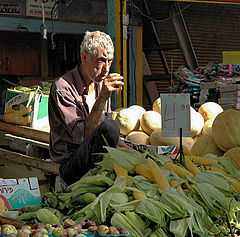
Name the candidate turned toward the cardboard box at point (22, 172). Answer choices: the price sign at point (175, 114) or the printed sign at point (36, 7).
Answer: the printed sign

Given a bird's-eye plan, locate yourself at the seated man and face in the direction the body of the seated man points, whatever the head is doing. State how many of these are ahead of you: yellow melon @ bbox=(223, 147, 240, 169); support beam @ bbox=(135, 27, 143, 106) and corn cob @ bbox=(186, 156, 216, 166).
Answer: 2

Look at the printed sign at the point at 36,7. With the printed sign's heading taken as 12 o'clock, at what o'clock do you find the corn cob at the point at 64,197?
The corn cob is roughly at 12 o'clock from the printed sign.

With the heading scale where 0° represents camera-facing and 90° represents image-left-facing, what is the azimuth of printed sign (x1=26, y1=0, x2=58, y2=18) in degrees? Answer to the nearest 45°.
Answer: approximately 0°

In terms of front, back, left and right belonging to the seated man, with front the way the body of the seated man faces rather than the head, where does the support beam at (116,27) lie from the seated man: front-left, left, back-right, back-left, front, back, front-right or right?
back-left

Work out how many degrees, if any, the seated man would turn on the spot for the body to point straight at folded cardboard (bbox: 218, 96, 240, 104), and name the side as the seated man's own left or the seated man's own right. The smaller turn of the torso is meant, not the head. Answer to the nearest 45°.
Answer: approximately 90° to the seated man's own left

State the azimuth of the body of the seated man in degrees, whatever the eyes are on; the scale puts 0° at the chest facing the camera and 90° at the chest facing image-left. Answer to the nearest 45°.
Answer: approximately 315°

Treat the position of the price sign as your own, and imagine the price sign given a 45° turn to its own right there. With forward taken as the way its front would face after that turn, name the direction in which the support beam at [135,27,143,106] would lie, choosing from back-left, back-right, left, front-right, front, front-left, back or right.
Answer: back-right

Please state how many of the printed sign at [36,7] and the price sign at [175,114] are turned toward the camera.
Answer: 2

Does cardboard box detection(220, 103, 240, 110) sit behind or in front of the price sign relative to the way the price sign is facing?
behind
